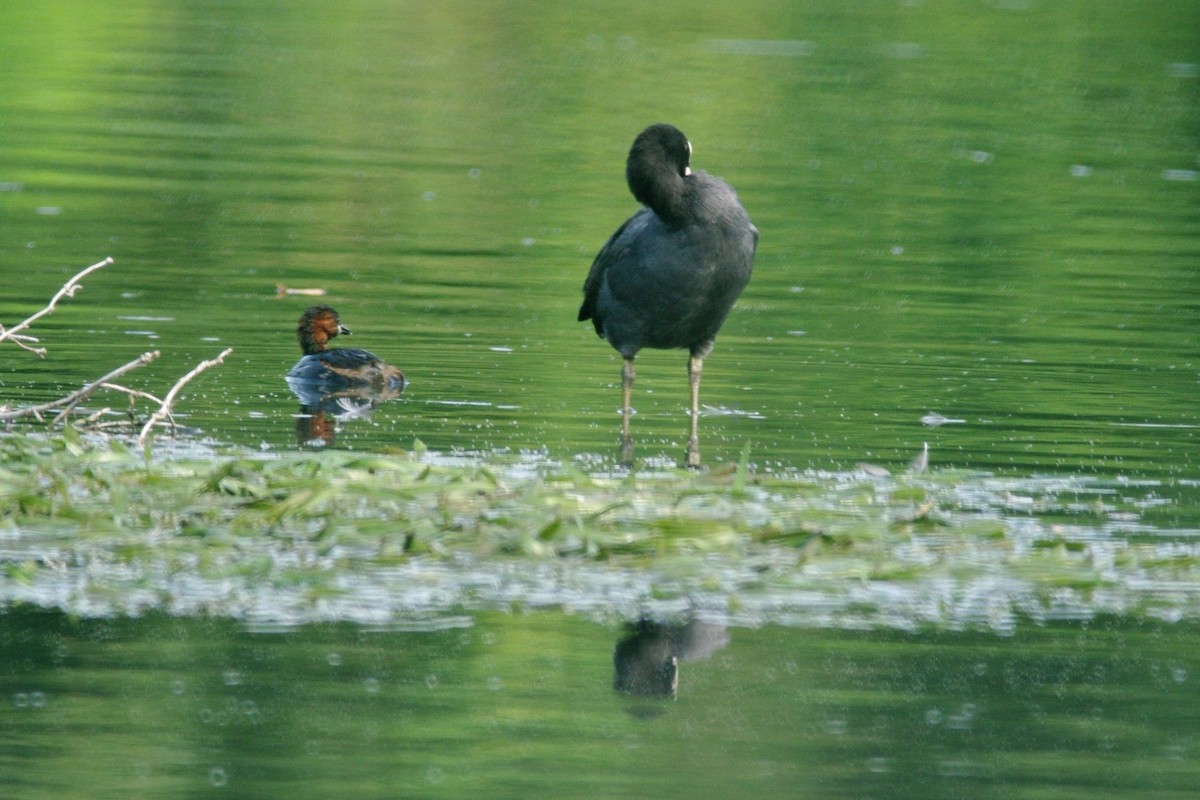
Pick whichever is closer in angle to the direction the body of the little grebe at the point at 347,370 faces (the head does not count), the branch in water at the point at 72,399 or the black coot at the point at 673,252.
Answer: the branch in water

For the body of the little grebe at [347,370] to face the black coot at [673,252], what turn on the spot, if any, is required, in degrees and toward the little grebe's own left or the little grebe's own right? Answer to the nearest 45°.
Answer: approximately 135° to the little grebe's own left

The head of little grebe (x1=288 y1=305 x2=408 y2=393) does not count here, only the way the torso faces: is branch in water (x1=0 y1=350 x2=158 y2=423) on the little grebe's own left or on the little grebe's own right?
on the little grebe's own left

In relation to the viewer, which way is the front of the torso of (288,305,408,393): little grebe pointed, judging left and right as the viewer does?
facing to the left of the viewer
